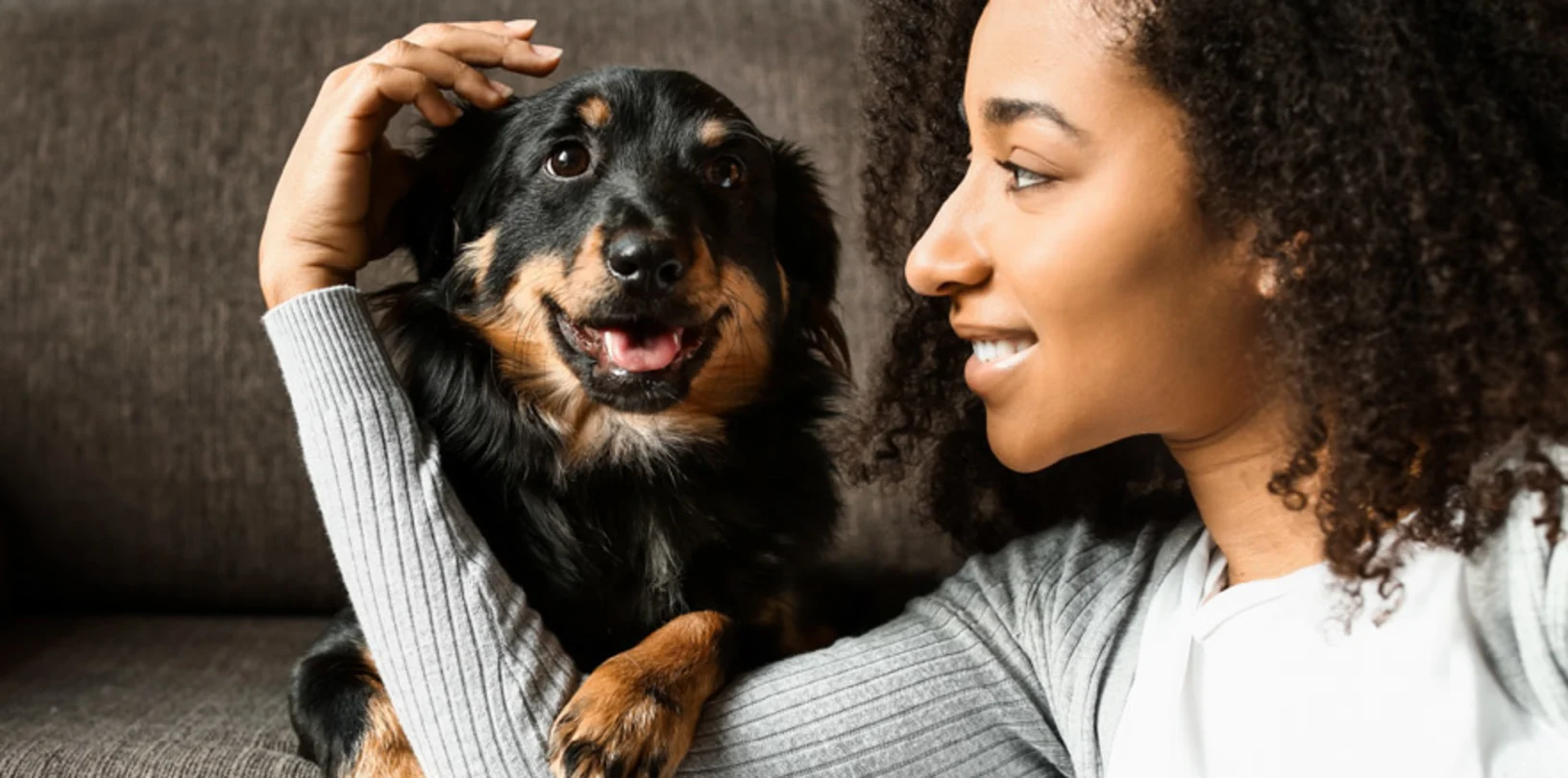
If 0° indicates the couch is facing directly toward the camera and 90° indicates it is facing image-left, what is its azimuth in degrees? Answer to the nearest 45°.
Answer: approximately 0°

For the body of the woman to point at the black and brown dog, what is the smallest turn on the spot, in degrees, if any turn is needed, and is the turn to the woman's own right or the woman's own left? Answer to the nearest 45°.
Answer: approximately 90° to the woman's own right

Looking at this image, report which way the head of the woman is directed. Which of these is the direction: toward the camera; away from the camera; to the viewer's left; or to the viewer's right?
to the viewer's left
